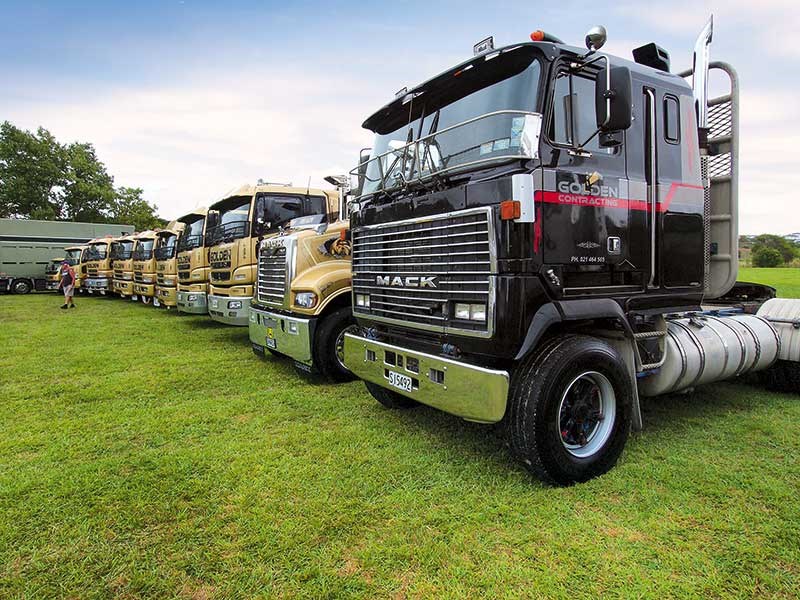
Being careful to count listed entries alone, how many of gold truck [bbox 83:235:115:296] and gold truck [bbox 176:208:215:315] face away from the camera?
0

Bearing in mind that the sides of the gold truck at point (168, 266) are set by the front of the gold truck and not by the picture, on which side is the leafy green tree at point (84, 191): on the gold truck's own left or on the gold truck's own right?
on the gold truck's own right

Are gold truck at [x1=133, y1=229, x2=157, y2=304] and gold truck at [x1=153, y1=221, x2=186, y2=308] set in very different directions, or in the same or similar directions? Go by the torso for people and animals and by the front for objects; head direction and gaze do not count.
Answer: same or similar directions

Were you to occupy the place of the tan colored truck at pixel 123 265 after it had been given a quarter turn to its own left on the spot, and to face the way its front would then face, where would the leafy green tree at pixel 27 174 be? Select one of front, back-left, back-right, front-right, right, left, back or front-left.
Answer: back-left

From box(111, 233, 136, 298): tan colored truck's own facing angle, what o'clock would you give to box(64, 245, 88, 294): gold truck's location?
The gold truck is roughly at 4 o'clock from the tan colored truck.

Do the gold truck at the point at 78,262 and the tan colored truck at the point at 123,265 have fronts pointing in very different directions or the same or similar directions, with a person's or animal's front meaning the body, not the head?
same or similar directions

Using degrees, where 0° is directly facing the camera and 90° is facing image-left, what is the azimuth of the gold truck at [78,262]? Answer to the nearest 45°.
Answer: approximately 45°

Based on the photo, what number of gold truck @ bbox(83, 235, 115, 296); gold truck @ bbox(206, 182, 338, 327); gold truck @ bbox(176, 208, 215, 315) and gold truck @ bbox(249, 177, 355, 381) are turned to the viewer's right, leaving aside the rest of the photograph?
0

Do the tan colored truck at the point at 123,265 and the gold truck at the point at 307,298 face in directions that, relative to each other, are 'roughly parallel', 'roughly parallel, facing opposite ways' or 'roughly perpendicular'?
roughly parallel

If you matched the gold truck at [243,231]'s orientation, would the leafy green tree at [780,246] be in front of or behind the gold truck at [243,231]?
behind

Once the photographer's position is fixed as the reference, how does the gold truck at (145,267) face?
facing the viewer and to the left of the viewer

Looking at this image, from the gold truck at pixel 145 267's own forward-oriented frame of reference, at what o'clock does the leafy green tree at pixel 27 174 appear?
The leafy green tree is roughly at 4 o'clock from the gold truck.
